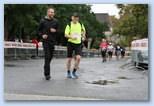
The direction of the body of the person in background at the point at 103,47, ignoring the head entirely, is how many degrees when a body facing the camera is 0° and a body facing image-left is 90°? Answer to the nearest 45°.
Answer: approximately 0°

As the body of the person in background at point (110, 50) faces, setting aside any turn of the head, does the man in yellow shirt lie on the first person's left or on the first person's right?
on the first person's right

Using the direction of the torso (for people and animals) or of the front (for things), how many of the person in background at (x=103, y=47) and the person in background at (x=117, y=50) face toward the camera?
2

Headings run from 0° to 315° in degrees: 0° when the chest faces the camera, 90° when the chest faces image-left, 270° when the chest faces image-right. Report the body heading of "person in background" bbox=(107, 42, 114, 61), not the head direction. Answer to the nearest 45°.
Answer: approximately 0°
